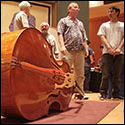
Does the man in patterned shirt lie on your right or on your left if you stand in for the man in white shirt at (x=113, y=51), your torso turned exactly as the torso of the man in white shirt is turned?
on your right

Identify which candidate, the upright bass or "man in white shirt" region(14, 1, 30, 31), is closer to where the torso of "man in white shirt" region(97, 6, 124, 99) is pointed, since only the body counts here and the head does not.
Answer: the upright bass

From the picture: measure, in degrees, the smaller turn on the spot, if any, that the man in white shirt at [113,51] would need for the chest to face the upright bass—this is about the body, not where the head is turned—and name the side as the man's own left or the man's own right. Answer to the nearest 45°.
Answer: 0° — they already face it

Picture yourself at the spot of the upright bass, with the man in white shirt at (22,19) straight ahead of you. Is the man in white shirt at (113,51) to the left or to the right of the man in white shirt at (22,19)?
right

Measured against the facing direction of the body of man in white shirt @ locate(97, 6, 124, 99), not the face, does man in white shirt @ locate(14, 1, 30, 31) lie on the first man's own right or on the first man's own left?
on the first man's own right

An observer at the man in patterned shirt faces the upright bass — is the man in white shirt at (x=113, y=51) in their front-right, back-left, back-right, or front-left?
back-left
